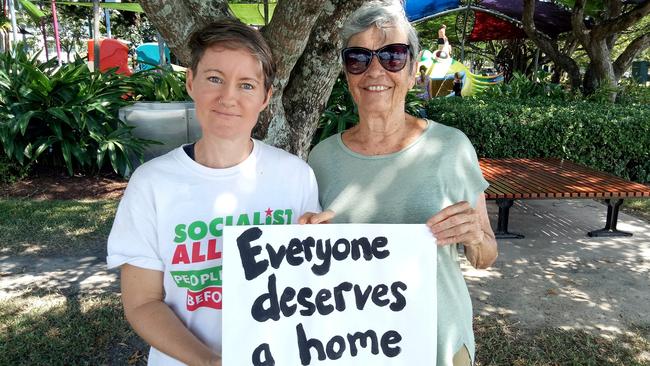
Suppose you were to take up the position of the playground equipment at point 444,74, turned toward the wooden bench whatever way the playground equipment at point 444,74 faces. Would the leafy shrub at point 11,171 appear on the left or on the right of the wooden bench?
right

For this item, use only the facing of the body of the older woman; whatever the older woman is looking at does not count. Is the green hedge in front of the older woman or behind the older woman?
behind

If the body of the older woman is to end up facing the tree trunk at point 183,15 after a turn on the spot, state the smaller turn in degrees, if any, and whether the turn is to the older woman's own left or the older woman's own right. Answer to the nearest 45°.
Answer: approximately 135° to the older woman's own right

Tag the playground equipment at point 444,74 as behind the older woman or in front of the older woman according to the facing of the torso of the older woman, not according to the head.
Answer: behind

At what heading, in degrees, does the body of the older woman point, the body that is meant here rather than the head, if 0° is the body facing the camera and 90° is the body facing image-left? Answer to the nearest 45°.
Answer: approximately 0°

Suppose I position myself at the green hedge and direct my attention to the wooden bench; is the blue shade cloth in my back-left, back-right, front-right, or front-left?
back-right

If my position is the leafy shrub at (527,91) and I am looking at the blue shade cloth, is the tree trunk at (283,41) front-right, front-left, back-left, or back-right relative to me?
back-left

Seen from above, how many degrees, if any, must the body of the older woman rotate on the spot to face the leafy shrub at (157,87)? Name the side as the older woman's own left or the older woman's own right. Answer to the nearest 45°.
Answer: approximately 135° to the older woman's own right

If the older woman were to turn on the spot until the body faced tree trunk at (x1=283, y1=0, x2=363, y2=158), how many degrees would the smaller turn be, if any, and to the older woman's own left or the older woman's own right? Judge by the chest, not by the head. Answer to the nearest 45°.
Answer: approximately 180°

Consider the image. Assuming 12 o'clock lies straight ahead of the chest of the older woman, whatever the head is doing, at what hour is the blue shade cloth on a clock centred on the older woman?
The blue shade cloth is roughly at 6 o'clock from the older woman.
